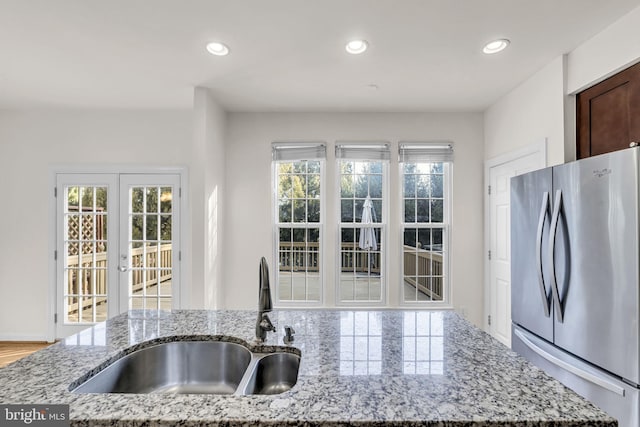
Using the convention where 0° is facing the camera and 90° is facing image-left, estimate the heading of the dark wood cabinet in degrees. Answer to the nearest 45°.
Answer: approximately 45°

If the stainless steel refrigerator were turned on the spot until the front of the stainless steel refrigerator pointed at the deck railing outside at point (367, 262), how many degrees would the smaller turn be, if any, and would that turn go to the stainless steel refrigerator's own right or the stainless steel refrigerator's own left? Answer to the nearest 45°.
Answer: approximately 90° to the stainless steel refrigerator's own right

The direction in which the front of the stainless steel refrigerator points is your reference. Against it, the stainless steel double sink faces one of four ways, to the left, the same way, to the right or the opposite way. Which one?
to the left

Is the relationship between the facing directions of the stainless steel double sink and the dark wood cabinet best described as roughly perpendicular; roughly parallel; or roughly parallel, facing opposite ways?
roughly perpendicular

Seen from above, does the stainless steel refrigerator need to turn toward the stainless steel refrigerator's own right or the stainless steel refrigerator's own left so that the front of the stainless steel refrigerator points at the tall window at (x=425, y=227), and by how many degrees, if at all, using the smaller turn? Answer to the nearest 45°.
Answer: approximately 90° to the stainless steel refrigerator's own right

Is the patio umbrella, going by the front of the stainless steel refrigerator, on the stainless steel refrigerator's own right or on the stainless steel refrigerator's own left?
on the stainless steel refrigerator's own right

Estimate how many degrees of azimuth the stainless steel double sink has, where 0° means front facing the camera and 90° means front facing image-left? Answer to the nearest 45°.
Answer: approximately 0°

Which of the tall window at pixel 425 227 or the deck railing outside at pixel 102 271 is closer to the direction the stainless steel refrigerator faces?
the deck railing outside
